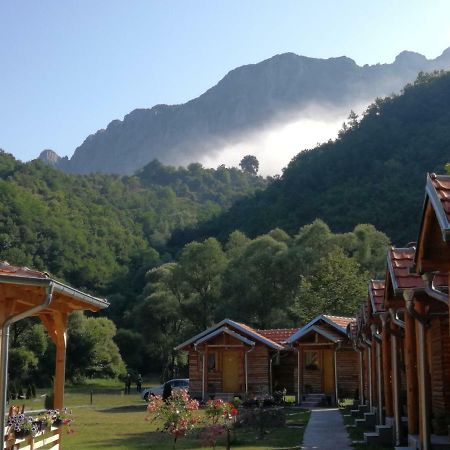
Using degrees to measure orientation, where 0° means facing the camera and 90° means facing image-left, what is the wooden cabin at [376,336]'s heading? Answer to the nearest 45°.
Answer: approximately 90°

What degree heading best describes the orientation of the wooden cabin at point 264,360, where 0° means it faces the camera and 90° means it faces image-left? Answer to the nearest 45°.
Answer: approximately 0°

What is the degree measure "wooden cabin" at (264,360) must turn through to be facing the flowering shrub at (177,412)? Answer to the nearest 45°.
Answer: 0° — it already faces it

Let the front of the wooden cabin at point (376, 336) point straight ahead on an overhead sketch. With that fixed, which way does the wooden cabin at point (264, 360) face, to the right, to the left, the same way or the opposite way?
to the left

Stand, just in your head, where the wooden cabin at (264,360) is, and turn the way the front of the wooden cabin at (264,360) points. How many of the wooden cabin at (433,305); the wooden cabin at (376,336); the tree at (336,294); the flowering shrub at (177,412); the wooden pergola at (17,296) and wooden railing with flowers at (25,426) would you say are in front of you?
5

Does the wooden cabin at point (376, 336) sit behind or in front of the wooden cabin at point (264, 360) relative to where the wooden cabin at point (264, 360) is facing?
in front

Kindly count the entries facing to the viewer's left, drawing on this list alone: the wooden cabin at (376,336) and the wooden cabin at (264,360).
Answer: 1

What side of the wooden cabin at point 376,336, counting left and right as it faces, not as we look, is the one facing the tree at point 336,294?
right

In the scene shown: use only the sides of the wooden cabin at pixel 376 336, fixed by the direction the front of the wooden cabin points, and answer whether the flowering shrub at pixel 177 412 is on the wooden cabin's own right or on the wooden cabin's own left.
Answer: on the wooden cabin's own left

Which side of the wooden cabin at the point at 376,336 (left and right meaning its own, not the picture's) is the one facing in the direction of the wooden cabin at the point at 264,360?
right

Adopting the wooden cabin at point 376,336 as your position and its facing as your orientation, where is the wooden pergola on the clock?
The wooden pergola is roughly at 10 o'clock from the wooden cabin.
